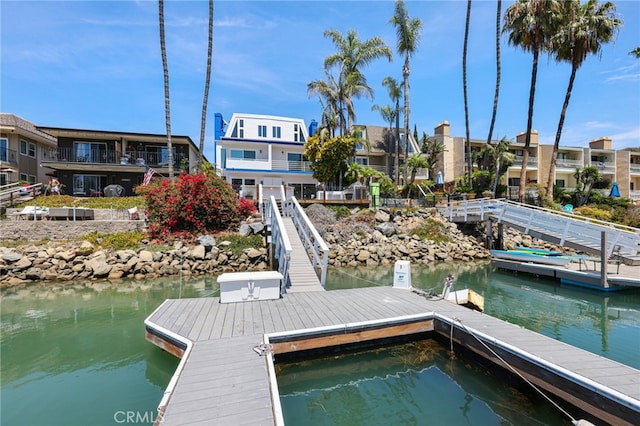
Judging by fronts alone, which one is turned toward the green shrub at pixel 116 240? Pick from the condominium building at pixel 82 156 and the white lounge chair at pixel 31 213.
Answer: the condominium building

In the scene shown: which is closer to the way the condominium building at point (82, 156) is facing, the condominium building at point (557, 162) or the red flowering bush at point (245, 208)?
the red flowering bush

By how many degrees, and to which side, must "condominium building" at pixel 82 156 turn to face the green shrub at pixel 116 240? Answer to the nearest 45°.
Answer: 0° — it already faces it

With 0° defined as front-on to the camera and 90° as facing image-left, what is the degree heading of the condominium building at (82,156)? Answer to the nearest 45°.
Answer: approximately 0°

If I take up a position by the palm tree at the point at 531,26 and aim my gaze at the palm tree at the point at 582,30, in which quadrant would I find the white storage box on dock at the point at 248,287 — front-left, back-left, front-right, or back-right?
back-right

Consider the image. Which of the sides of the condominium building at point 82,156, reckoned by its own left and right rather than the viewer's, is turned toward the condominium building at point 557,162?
left
